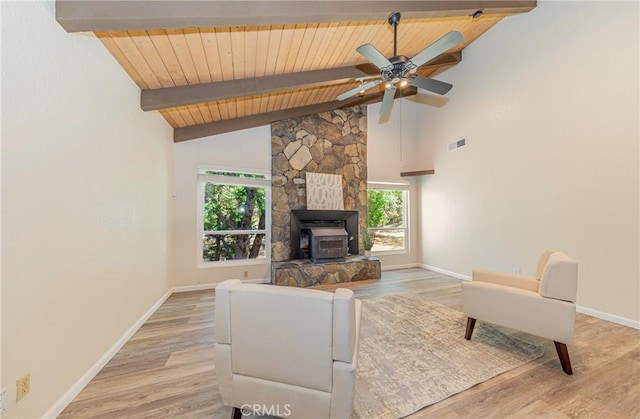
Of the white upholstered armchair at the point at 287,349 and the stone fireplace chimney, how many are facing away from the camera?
1

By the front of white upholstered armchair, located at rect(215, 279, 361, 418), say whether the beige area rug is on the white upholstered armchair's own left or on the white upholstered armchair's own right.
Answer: on the white upholstered armchair's own right

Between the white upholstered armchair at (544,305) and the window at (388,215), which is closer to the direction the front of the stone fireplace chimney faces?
the white upholstered armchair

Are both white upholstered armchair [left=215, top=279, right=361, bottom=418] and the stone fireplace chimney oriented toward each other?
yes

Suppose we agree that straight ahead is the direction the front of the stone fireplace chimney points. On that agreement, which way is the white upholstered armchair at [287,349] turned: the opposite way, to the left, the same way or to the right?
the opposite way

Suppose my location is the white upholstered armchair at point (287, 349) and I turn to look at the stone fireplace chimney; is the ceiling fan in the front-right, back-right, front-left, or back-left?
front-right

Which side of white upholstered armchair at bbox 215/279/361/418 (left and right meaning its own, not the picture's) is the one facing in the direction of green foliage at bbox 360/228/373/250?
front

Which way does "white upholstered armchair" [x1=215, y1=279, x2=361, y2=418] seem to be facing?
away from the camera

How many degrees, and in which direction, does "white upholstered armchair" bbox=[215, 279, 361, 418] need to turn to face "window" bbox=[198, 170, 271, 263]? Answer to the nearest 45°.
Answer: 0° — it already faces it

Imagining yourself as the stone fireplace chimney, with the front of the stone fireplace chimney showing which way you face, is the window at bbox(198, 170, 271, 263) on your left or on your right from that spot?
on your right

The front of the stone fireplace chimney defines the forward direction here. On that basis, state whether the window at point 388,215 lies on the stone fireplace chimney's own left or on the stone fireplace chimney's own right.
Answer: on the stone fireplace chimney's own left

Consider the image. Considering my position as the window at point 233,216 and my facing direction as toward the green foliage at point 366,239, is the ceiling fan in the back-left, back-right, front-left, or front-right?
front-right

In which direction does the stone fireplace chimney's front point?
toward the camera

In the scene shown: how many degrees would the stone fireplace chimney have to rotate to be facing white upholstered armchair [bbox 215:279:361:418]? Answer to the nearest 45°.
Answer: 0° — it already faces it
